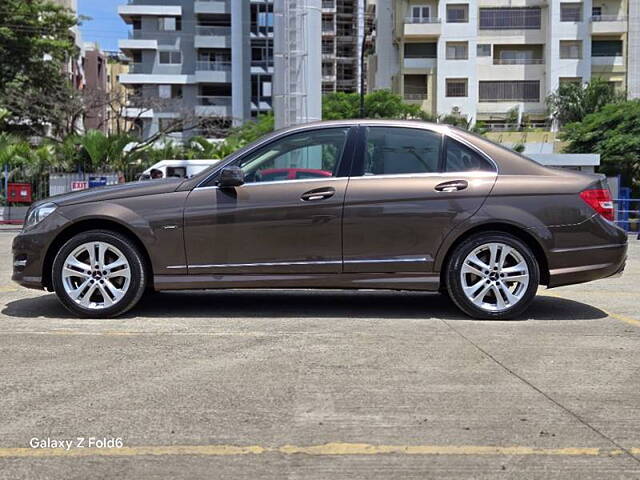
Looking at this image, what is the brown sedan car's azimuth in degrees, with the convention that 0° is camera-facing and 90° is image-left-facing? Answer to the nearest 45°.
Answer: approximately 90°

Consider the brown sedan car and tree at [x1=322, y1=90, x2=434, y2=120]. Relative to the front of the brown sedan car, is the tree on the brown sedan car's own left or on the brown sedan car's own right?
on the brown sedan car's own right

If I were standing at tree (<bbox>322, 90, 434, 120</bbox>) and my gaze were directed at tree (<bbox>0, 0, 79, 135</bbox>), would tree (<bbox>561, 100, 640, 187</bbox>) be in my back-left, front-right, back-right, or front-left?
back-left

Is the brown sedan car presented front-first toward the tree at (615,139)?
no

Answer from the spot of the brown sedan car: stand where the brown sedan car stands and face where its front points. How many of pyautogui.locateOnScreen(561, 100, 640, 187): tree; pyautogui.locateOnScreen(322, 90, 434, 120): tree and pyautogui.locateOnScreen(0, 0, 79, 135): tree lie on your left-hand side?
0

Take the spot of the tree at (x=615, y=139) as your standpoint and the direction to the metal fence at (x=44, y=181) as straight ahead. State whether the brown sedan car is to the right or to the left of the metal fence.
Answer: left

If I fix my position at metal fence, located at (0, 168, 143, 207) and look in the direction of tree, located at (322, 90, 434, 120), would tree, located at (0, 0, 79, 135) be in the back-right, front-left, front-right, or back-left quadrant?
front-left

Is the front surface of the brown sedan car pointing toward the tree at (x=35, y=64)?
no

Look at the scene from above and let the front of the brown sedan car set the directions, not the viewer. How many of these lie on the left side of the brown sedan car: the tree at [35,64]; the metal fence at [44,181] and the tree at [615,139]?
0

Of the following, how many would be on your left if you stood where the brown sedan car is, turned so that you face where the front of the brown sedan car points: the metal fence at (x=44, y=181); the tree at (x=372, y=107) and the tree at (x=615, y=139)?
0

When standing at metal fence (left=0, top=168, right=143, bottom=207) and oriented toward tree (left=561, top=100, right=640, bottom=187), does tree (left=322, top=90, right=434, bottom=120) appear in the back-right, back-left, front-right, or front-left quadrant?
front-left

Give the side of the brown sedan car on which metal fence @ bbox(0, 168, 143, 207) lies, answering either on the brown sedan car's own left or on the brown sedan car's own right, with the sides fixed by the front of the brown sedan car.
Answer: on the brown sedan car's own right

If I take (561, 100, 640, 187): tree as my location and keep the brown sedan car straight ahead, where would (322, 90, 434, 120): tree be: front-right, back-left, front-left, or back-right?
back-right

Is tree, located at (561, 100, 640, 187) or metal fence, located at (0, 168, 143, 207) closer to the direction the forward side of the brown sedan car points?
the metal fence

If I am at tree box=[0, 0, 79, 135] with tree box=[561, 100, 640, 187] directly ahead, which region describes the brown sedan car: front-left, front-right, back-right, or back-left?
front-right

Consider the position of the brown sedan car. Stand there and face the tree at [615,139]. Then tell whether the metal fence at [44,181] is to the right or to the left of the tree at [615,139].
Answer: left

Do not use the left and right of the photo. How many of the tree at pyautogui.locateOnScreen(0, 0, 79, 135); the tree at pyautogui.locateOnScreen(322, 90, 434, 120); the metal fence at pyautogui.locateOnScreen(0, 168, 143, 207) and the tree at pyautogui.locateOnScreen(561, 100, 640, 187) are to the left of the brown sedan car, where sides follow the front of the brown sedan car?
0
